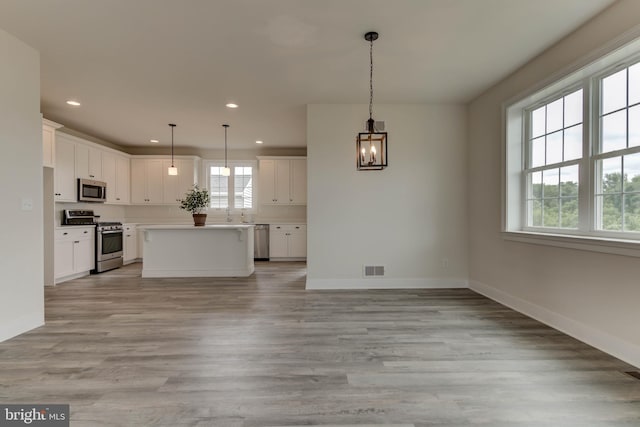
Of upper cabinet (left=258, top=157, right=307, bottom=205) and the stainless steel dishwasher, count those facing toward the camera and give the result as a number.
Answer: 2

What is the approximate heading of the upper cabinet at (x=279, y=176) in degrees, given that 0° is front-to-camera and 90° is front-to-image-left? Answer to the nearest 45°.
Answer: approximately 0°

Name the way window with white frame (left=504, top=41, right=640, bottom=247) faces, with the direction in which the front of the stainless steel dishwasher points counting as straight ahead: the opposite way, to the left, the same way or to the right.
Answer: to the right

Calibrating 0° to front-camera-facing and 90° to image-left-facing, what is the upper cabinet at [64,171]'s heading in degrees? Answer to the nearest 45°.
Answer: approximately 315°

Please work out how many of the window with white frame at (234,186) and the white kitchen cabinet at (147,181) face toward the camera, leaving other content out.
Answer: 2

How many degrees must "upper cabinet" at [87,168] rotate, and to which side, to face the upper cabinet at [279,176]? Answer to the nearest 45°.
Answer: approximately 45° to its left

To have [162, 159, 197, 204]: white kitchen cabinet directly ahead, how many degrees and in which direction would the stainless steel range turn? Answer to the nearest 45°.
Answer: approximately 90° to its left

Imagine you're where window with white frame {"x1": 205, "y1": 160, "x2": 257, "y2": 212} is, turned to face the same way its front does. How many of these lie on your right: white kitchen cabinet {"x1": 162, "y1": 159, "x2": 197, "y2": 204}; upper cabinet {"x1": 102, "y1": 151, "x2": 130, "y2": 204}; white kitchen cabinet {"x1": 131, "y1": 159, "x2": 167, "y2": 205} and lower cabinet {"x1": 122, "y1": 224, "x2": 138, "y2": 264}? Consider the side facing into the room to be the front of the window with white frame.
4

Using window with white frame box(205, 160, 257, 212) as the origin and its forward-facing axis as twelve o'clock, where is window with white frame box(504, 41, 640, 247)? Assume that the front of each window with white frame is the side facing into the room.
window with white frame box(504, 41, 640, 247) is roughly at 11 o'clock from window with white frame box(205, 160, 257, 212).

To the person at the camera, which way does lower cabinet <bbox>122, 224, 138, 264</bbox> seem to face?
facing the viewer and to the right of the viewer

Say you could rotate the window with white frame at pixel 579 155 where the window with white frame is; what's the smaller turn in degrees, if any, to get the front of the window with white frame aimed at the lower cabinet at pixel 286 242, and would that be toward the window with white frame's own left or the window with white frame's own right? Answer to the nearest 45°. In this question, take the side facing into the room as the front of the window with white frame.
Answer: approximately 45° to the window with white frame's own right

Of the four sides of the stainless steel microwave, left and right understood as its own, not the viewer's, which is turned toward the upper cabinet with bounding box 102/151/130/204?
left

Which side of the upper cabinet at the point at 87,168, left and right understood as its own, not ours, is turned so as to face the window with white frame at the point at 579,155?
front
